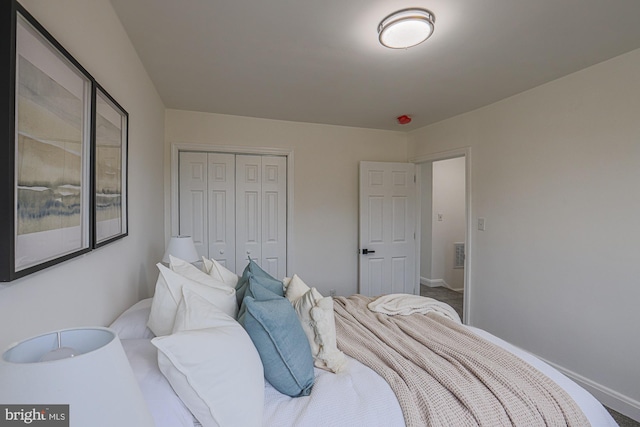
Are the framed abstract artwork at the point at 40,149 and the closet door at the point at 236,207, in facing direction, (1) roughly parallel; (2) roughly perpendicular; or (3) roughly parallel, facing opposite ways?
roughly perpendicular

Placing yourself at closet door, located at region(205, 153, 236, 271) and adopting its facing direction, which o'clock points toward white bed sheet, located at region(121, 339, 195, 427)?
The white bed sheet is roughly at 12 o'clock from the closet door.

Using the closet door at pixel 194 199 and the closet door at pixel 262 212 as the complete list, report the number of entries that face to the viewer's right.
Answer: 0

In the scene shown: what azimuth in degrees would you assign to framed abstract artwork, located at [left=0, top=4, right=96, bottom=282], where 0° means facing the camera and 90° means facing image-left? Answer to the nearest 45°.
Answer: approximately 315°

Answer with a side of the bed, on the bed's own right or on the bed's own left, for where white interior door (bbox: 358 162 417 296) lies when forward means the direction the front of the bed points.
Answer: on the bed's own left

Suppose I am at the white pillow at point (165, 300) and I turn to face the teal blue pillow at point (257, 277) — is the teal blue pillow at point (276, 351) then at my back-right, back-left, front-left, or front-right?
front-right

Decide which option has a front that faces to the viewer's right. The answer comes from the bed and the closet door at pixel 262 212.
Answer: the bed

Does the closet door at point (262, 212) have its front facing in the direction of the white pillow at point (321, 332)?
yes

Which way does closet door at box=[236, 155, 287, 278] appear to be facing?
toward the camera

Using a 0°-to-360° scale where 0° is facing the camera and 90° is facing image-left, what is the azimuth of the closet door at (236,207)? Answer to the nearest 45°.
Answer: approximately 0°

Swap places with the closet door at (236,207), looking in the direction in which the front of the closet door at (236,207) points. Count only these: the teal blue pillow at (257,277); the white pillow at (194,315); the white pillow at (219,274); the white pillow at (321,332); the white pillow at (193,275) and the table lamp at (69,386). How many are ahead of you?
6

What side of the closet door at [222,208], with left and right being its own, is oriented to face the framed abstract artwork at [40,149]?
front

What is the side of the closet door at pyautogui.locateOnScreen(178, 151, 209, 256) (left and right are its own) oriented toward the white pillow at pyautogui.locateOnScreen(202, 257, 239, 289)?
front

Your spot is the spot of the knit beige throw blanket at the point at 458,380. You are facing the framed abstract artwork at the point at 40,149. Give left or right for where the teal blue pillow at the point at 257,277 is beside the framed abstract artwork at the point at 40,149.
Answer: right

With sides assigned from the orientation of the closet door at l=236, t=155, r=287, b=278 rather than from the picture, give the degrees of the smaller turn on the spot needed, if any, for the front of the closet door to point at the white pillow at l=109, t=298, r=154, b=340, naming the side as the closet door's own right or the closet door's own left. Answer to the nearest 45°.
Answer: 0° — it already faces it

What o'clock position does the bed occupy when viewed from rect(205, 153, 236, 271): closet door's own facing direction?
The bed is roughly at 12 o'clock from the closet door.
